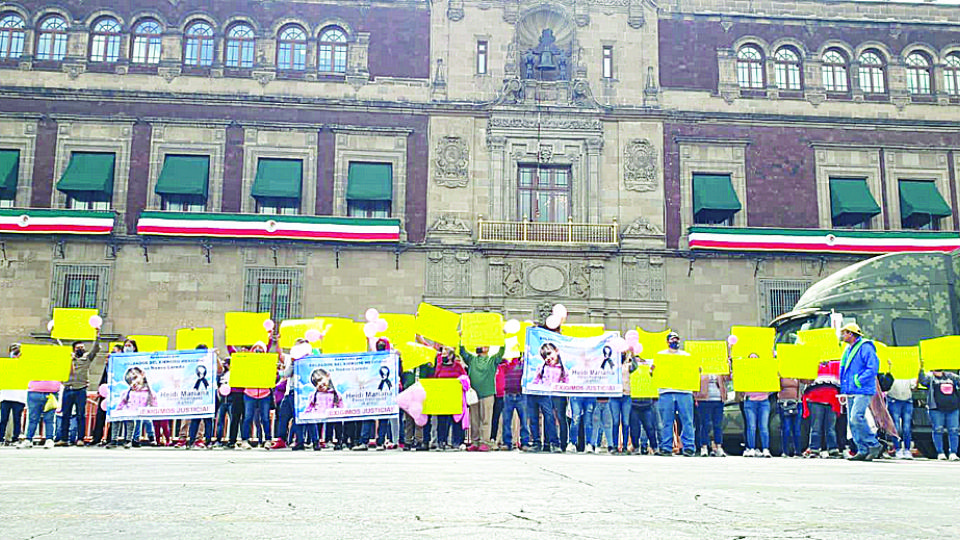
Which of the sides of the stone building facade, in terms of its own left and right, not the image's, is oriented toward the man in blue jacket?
front

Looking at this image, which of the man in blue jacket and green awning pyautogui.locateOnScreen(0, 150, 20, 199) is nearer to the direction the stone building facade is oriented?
the man in blue jacket

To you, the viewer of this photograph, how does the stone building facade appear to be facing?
facing the viewer
